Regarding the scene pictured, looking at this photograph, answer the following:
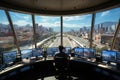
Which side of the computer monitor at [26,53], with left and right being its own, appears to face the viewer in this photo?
front

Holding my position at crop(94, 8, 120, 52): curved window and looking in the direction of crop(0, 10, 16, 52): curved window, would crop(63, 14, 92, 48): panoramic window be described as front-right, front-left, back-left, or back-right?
front-right

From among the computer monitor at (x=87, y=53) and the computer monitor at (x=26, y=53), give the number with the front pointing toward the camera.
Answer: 2

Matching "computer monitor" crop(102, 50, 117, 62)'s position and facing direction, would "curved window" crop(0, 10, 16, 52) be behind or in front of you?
in front

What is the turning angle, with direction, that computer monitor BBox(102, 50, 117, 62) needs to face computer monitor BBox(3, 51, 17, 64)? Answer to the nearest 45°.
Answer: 0° — it already faces it

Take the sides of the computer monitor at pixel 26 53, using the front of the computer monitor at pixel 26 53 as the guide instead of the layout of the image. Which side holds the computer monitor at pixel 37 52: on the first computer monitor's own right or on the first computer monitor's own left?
on the first computer monitor's own left

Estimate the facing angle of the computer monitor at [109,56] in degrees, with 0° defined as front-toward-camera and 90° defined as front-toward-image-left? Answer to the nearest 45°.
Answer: approximately 45°

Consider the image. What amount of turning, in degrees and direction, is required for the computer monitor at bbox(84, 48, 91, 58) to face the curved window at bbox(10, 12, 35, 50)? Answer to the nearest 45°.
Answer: approximately 90° to its right

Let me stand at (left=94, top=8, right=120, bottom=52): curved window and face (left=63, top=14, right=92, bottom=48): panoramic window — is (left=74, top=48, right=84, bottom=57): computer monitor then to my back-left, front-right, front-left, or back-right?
front-left

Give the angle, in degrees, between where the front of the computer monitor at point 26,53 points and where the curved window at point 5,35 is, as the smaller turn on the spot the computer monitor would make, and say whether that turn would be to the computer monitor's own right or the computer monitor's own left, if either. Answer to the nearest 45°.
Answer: approximately 135° to the computer monitor's own right
